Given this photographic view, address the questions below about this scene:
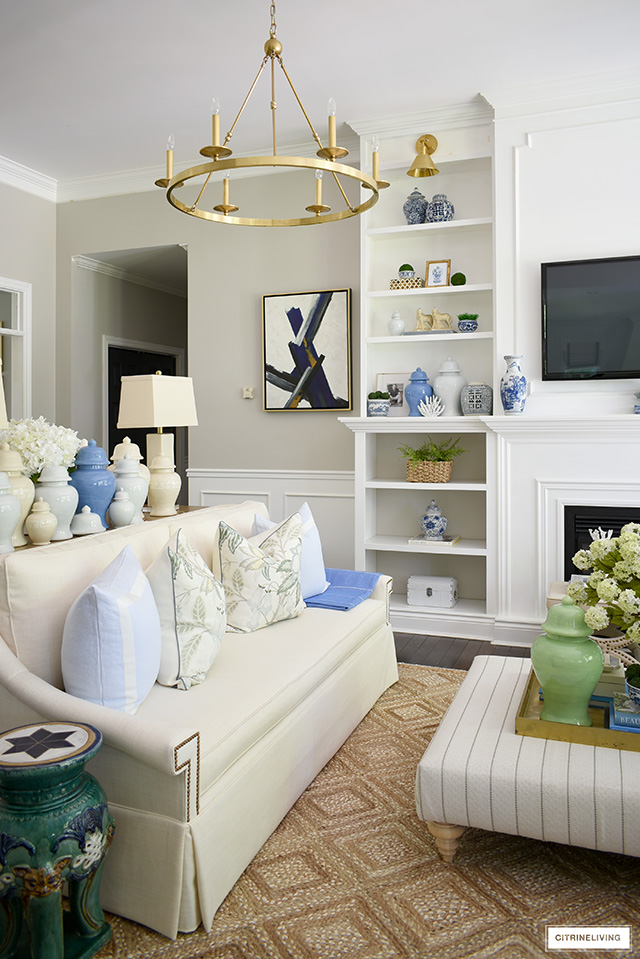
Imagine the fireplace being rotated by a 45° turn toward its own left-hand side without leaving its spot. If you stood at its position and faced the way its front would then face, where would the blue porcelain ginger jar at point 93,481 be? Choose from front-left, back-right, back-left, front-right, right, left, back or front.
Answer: right

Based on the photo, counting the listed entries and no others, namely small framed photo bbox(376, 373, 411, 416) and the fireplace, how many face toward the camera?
2

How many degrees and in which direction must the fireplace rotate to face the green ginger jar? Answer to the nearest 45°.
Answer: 0° — it already faces it

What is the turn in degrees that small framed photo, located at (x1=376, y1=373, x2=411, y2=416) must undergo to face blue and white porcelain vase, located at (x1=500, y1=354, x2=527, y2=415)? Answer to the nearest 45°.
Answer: approximately 45° to its left

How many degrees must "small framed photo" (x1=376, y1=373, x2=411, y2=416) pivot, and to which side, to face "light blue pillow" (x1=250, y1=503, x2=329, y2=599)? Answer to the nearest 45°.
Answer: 0° — it already faces it

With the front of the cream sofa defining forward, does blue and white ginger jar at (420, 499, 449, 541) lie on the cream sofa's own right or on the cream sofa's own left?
on the cream sofa's own left

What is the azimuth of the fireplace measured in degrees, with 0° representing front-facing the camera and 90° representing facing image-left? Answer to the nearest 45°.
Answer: approximately 0°

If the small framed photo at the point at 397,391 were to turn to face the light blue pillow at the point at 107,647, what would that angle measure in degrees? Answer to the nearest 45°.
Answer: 0° — it already faces it

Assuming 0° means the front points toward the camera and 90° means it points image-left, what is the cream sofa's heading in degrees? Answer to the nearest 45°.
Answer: approximately 315°

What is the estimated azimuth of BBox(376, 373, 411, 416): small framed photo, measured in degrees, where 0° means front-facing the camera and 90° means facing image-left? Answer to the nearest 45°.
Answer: approximately 0°

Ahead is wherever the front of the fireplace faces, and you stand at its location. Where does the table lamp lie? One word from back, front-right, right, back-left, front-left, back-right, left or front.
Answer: front-right
